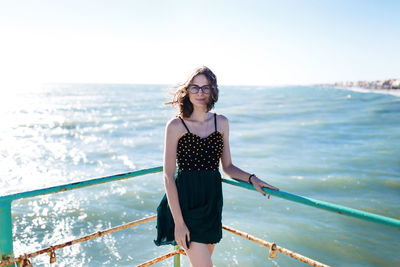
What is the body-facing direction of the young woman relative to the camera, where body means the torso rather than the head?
toward the camera
